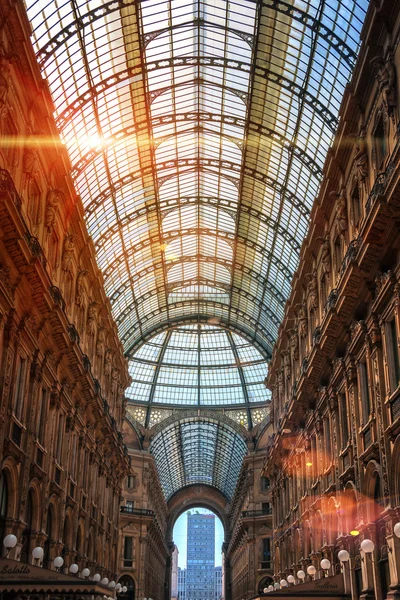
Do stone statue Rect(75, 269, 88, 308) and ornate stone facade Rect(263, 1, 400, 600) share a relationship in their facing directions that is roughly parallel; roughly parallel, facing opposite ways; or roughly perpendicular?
roughly parallel, facing opposite ways

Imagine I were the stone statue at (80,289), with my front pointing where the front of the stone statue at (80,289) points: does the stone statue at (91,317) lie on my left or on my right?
on my left

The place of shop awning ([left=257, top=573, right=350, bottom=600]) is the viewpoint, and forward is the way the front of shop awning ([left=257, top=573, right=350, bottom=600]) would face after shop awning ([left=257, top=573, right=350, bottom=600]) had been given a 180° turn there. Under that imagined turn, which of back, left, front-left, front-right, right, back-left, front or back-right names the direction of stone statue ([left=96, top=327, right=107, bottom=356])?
back-left

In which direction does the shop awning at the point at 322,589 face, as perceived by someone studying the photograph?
facing to the left of the viewer

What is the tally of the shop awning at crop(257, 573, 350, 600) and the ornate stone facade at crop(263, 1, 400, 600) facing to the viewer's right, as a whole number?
0

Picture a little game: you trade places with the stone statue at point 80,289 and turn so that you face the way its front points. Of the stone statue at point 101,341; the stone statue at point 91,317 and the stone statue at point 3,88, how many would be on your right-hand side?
1

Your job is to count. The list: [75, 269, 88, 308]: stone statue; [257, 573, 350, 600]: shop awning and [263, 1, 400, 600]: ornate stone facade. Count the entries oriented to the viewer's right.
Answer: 1

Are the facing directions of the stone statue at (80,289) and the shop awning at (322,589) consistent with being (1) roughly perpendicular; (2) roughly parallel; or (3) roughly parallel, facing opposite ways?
roughly parallel, facing opposite ways

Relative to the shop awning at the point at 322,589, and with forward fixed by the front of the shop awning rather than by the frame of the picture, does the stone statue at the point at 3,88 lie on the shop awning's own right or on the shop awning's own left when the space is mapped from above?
on the shop awning's own left

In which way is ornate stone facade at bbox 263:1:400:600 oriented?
to the viewer's left

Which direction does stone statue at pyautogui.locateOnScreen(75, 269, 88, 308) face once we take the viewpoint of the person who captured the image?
facing to the right of the viewer

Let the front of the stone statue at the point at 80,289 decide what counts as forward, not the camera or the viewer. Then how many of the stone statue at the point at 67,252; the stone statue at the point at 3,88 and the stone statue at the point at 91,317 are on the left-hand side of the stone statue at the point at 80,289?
1
